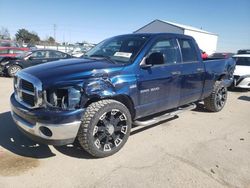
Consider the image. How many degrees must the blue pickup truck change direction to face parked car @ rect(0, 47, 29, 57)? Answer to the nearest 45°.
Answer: approximately 90° to its right

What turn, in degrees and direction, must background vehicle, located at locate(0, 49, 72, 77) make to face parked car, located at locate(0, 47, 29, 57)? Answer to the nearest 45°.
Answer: approximately 90° to its right

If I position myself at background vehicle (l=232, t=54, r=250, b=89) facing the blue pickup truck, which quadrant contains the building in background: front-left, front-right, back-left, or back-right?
back-right

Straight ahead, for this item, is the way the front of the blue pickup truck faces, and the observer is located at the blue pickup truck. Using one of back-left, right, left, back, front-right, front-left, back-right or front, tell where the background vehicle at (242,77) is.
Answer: back

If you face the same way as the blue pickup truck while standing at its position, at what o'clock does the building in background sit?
The building in background is roughly at 5 o'clock from the blue pickup truck.

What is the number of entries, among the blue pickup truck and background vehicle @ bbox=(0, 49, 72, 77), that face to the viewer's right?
0

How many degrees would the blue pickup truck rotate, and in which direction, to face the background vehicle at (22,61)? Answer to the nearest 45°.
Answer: approximately 90° to its right

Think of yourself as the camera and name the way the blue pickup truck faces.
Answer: facing the viewer and to the left of the viewer

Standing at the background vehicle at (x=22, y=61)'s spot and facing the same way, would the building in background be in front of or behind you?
behind
